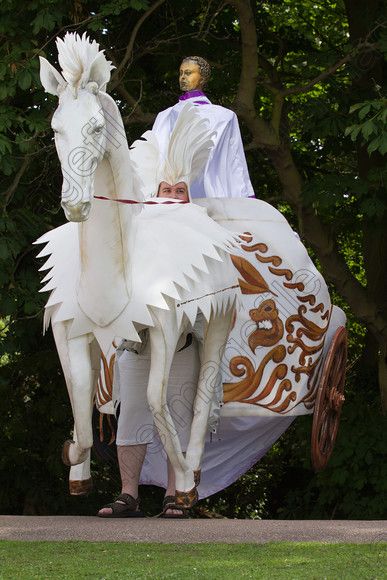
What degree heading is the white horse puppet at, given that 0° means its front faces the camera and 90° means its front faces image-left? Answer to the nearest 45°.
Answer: approximately 45°
